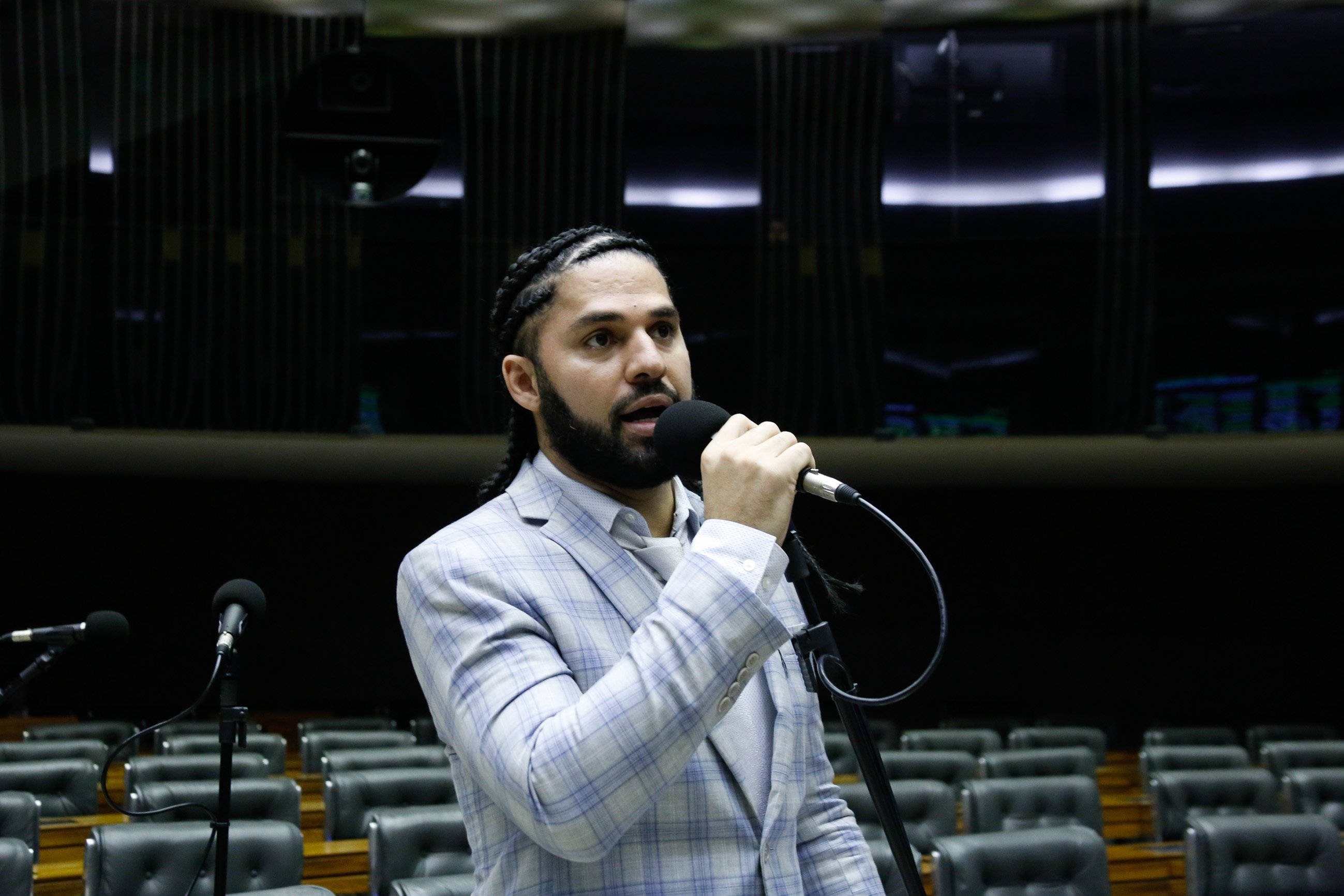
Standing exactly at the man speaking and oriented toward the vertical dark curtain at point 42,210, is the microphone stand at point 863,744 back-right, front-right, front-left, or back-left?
back-right

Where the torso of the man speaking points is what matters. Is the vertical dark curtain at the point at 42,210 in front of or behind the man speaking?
behind
